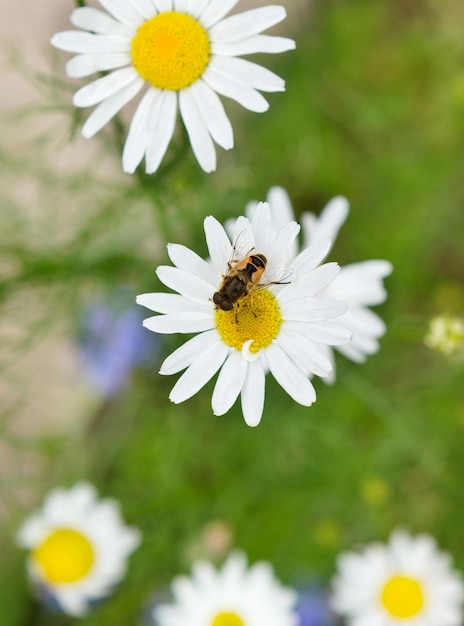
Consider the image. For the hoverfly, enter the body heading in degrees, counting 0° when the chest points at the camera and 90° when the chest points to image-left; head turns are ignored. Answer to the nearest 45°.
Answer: approximately 45°
